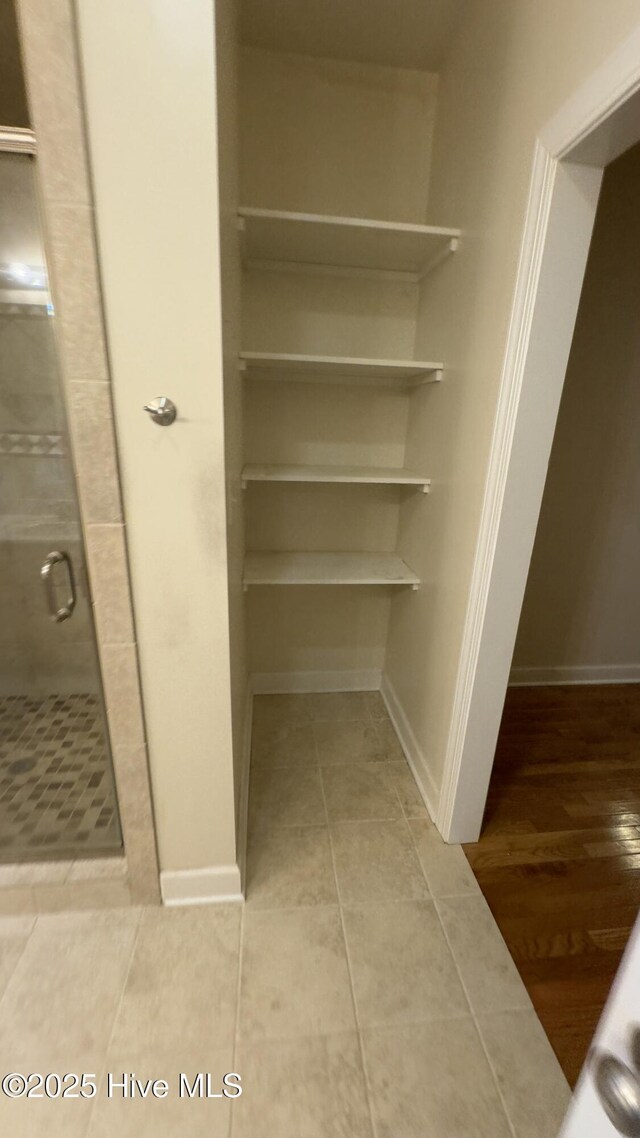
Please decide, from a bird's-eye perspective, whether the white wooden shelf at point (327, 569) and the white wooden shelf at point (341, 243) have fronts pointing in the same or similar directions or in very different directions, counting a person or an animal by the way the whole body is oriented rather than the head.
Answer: same or similar directions

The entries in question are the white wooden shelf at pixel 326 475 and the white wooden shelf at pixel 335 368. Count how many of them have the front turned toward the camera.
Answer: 2

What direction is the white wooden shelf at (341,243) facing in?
toward the camera

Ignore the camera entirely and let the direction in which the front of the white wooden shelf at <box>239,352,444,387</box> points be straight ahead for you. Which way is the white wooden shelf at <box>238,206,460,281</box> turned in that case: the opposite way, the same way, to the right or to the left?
the same way

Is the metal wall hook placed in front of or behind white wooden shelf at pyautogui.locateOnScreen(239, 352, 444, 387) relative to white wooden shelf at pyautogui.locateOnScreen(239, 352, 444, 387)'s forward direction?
in front

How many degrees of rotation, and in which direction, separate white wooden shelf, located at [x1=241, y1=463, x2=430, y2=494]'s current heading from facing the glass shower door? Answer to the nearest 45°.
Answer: approximately 45° to its right

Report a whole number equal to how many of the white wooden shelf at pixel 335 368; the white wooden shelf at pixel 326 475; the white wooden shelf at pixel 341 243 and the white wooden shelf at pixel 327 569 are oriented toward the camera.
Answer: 4

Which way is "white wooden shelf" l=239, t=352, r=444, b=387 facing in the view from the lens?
facing the viewer

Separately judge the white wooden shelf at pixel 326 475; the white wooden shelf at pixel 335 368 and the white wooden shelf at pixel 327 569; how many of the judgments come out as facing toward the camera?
3

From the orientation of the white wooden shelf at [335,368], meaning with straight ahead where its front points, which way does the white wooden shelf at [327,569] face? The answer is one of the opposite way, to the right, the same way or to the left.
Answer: the same way

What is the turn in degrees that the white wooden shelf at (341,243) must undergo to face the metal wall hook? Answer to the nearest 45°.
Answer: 0° — it already faces it
